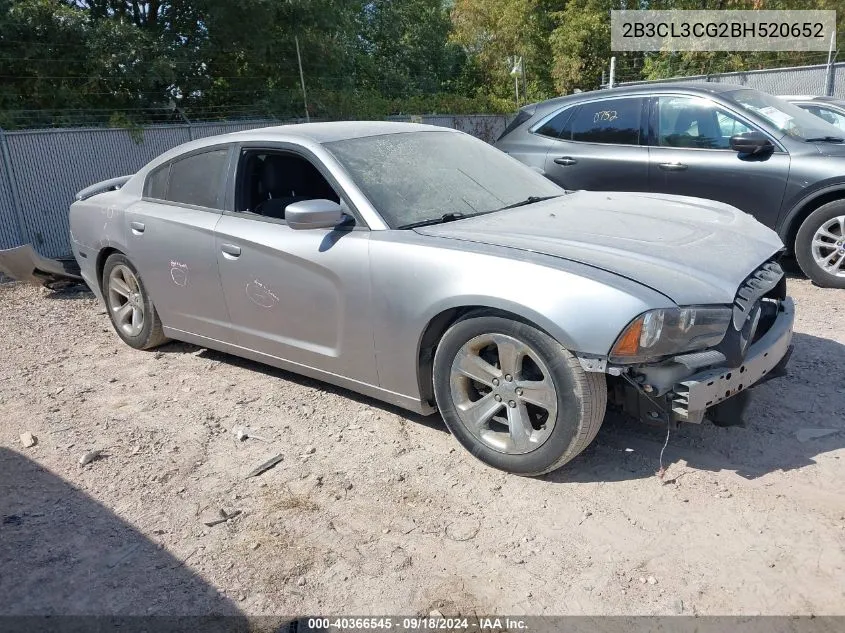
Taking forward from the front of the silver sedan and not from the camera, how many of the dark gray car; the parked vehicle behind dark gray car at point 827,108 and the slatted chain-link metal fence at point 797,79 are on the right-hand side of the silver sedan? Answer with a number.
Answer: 0

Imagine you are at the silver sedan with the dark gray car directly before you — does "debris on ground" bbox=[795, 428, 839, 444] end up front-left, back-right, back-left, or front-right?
front-right

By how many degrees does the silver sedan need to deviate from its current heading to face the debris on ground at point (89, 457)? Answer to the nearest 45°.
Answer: approximately 135° to its right

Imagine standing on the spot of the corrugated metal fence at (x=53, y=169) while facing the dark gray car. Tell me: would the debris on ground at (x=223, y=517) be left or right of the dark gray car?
right

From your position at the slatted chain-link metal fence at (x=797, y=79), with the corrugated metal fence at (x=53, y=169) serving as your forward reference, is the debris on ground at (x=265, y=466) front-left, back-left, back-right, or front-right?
front-left

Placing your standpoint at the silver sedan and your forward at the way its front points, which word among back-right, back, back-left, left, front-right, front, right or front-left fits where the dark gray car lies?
left

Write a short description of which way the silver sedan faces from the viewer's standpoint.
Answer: facing the viewer and to the right of the viewer

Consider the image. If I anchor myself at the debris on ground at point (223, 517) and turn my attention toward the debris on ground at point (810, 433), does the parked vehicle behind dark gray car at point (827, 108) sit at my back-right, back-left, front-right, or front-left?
front-left

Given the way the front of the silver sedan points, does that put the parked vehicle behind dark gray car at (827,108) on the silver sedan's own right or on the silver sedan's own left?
on the silver sedan's own left

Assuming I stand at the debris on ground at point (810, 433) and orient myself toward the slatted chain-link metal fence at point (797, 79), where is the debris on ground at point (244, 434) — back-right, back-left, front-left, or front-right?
back-left

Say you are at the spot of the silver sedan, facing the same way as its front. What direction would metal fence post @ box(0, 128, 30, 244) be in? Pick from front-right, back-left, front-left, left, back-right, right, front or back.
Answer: back

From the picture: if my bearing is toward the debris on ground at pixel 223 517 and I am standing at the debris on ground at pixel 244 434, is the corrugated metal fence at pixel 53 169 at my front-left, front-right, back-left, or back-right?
back-right
